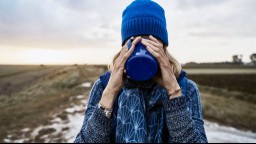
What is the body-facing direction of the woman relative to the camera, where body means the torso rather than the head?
toward the camera

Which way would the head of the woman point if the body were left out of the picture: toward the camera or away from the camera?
toward the camera
